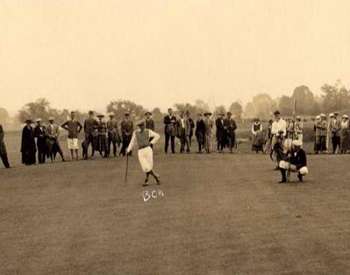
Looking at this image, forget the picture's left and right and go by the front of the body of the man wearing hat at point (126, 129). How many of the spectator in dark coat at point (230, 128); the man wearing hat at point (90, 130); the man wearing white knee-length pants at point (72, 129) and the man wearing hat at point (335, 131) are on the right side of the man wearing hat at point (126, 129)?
2

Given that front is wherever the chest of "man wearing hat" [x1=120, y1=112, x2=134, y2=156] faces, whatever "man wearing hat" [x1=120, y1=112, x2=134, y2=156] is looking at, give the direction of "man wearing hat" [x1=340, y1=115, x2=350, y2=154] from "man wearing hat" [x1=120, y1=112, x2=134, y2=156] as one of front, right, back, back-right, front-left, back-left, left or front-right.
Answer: left

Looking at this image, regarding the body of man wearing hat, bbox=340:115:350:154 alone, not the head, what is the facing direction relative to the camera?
toward the camera

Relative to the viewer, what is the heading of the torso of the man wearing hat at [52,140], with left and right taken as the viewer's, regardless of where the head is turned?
facing the viewer and to the right of the viewer

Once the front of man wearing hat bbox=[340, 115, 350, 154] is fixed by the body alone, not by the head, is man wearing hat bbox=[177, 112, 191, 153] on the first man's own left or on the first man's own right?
on the first man's own right

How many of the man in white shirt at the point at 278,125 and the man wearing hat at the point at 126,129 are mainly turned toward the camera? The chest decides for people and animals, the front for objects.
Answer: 2

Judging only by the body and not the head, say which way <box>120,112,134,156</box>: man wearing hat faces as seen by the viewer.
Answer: toward the camera

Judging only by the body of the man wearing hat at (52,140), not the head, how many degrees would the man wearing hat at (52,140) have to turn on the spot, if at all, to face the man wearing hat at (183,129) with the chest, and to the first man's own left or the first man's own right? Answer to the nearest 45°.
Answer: approximately 45° to the first man's own left
